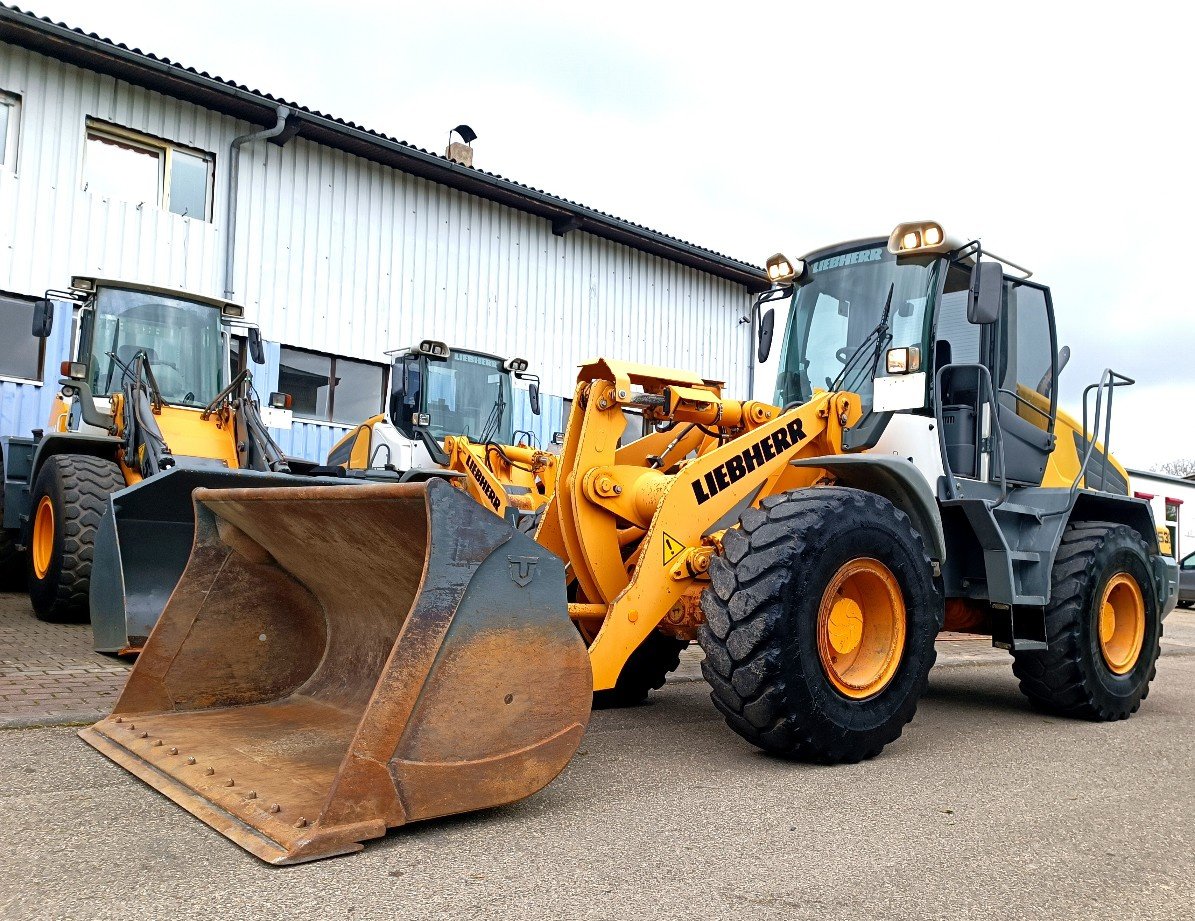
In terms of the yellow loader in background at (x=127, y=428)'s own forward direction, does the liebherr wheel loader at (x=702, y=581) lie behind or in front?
in front

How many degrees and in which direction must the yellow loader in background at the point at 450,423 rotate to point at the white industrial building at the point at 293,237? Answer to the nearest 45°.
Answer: approximately 180°

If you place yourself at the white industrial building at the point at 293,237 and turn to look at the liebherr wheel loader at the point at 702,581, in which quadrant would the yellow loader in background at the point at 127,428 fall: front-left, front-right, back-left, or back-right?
front-right

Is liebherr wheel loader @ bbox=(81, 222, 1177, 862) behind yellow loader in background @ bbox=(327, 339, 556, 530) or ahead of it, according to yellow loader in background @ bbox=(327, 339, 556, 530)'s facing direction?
ahead

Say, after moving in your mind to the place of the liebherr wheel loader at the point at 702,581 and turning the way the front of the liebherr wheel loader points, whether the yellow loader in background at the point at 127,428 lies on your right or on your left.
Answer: on your right

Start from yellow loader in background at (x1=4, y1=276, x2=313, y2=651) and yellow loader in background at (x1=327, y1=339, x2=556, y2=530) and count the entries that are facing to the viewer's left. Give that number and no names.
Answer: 0

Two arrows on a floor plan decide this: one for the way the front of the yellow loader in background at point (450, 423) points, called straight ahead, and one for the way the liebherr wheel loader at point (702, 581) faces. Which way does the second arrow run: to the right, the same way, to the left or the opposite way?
to the right

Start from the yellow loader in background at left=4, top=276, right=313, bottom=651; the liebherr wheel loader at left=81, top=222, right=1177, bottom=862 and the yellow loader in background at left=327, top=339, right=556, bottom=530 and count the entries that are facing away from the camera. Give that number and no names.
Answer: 0

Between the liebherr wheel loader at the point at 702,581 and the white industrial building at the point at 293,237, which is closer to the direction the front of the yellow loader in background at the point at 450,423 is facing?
the liebherr wheel loader

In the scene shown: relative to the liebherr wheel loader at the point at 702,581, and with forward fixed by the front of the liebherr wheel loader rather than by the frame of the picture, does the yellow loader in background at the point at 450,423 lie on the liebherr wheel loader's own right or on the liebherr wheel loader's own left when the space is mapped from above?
on the liebherr wheel loader's own right

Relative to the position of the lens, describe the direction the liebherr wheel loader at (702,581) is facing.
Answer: facing the viewer and to the left of the viewer

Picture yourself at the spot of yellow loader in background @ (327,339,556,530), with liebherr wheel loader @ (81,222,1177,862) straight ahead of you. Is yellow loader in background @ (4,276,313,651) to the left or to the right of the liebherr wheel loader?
right

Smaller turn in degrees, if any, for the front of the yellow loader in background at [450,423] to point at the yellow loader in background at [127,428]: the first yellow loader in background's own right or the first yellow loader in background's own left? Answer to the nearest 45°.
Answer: approximately 90° to the first yellow loader in background's own right

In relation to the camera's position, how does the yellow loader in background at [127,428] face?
facing the viewer and to the right of the viewer

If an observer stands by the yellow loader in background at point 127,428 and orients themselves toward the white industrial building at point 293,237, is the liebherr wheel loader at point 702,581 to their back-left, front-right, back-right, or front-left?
back-right

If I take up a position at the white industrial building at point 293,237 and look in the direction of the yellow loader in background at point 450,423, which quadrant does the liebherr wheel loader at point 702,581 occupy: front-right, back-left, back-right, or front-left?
front-right

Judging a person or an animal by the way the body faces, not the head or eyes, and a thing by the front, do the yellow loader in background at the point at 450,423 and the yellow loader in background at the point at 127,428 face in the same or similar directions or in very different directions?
same or similar directions

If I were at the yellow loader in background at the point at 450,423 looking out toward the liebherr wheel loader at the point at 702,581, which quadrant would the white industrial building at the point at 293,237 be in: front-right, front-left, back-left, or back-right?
back-right

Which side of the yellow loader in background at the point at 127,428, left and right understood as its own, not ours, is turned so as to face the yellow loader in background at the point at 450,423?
left
